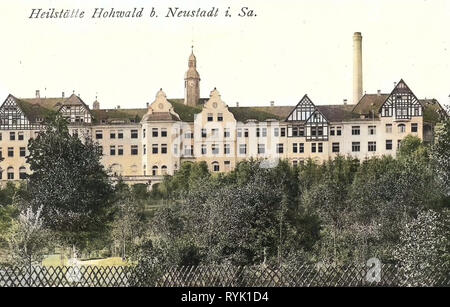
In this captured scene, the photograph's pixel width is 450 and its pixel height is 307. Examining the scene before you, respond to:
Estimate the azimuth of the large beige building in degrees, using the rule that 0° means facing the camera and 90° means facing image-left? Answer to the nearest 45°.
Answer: approximately 0°

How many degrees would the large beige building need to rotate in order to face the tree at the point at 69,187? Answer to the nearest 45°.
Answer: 0° — it already faces it

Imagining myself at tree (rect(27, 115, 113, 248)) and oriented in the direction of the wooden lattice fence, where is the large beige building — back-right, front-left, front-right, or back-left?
back-left

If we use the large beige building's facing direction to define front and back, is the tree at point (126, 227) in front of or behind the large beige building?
in front

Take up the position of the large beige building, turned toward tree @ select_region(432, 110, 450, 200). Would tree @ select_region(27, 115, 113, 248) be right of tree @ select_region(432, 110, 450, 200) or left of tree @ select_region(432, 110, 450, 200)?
right

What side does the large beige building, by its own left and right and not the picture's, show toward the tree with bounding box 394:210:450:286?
front

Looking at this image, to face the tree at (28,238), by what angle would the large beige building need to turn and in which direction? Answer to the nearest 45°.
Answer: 0° — it already faces it
